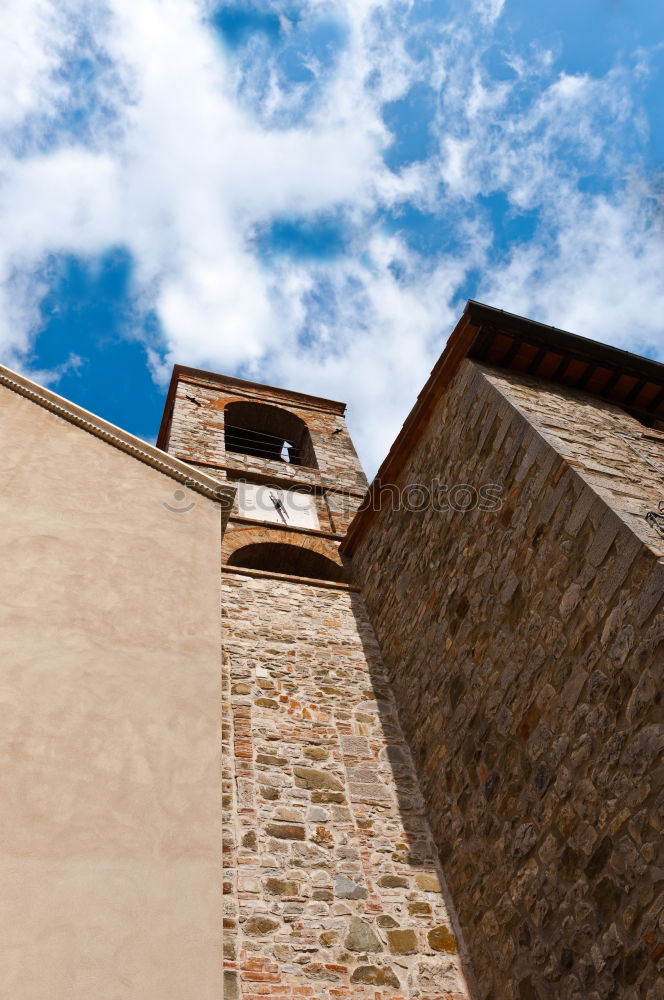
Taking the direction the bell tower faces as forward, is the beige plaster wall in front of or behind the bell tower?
in front

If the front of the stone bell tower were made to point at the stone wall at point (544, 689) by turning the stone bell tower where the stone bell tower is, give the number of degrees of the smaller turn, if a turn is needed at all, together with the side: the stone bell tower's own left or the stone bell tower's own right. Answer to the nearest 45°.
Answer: approximately 45° to the stone bell tower's own left

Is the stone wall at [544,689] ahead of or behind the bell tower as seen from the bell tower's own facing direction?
ahead

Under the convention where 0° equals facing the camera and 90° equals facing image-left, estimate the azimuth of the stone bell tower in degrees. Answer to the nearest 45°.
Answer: approximately 0°

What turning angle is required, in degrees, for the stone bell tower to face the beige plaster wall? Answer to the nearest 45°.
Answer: approximately 45° to its right

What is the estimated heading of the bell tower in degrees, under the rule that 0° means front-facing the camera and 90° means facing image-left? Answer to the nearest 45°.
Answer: approximately 0°
